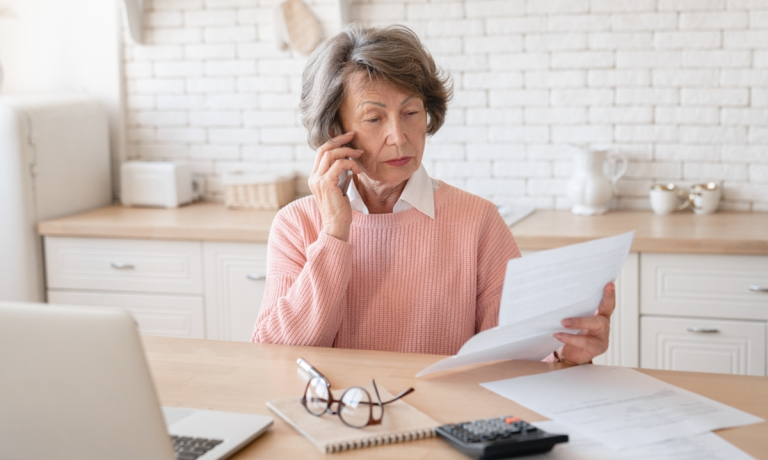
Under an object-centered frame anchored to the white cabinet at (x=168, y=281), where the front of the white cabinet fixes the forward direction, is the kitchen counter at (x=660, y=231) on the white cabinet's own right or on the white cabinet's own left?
on the white cabinet's own left

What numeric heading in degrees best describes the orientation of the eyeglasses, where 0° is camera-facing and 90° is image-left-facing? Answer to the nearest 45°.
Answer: approximately 45°

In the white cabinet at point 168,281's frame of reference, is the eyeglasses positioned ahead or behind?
ahead

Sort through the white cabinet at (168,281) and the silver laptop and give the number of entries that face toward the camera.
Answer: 1

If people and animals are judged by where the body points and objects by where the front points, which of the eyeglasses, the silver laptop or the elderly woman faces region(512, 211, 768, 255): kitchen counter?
the silver laptop

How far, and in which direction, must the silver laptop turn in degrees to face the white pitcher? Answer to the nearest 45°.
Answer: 0° — it already faces it

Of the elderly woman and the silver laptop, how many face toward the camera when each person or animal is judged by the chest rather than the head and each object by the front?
1

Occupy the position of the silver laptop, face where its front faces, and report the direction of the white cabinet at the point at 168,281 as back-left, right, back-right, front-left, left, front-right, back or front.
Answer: front-left

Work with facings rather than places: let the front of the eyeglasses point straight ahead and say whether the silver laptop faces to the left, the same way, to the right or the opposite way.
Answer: the opposite way

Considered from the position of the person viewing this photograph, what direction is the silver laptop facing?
facing away from the viewer and to the right of the viewer

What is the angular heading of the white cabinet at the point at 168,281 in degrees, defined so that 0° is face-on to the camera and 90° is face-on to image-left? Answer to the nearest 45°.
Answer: approximately 0°

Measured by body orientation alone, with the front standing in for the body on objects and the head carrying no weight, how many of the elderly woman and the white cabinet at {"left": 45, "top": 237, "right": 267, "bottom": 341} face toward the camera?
2

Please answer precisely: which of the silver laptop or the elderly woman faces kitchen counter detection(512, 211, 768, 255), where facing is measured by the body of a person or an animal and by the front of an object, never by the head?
the silver laptop

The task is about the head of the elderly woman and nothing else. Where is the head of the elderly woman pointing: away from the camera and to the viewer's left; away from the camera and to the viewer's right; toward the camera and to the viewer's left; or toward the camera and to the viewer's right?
toward the camera and to the viewer's right
